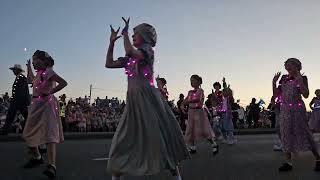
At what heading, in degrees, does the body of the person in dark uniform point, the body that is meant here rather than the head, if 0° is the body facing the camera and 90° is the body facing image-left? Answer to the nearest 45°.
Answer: approximately 45°

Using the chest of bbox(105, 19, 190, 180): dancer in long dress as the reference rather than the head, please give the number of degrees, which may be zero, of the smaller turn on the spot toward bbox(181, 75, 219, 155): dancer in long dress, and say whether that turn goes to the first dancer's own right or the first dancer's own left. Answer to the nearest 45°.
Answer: approximately 90° to the first dancer's own right

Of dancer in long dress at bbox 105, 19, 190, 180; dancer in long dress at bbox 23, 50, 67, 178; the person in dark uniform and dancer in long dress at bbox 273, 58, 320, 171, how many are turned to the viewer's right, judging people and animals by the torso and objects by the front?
0

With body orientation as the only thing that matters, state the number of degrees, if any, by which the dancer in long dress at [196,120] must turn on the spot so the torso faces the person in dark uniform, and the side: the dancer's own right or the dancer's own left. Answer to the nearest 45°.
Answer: approximately 45° to the dancer's own right

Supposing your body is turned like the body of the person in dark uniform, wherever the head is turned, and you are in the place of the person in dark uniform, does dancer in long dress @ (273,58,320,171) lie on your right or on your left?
on your left

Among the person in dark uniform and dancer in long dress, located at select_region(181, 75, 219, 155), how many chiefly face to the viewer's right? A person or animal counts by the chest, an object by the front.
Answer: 0

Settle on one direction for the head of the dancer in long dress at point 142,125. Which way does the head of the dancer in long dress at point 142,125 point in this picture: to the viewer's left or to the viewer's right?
to the viewer's left

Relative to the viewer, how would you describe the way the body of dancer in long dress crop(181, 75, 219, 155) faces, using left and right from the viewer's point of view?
facing the viewer and to the left of the viewer

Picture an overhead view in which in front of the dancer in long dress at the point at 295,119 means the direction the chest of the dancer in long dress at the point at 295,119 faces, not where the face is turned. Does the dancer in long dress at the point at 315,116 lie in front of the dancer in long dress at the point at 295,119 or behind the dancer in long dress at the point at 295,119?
behind

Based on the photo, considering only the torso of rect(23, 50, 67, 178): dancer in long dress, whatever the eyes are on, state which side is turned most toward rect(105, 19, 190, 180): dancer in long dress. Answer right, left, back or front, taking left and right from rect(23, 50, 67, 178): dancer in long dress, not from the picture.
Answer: left

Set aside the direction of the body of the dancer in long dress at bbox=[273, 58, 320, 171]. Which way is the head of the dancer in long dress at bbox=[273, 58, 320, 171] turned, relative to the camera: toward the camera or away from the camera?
toward the camera

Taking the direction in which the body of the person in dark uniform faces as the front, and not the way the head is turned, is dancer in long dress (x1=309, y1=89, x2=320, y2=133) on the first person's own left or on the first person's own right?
on the first person's own left

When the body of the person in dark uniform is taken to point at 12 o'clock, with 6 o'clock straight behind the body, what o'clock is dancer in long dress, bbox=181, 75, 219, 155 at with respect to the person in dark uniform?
The dancer in long dress is roughly at 9 o'clock from the person in dark uniform.
